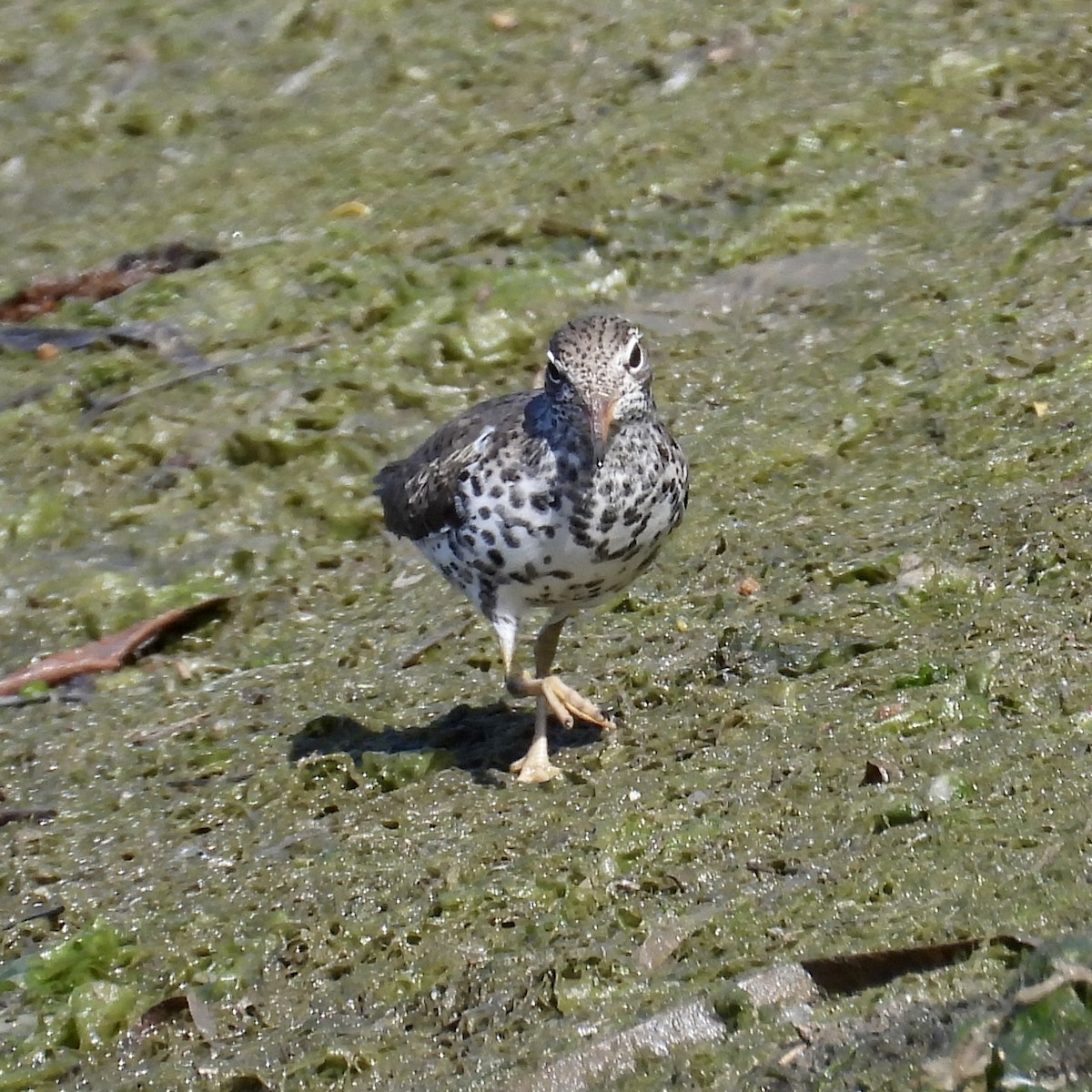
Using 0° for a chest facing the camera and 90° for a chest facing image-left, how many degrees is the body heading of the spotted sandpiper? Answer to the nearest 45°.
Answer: approximately 315°

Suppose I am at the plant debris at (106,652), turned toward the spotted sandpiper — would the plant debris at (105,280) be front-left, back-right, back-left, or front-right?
back-left

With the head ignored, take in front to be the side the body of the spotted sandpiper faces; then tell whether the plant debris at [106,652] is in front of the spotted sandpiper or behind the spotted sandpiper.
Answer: behind

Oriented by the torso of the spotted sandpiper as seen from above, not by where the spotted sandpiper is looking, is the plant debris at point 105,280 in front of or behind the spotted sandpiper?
behind

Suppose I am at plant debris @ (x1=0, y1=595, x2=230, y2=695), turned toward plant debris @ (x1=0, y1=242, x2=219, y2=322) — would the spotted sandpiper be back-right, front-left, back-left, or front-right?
back-right
